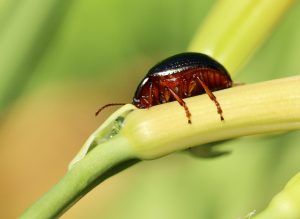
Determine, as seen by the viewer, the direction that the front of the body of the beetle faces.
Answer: to the viewer's left
